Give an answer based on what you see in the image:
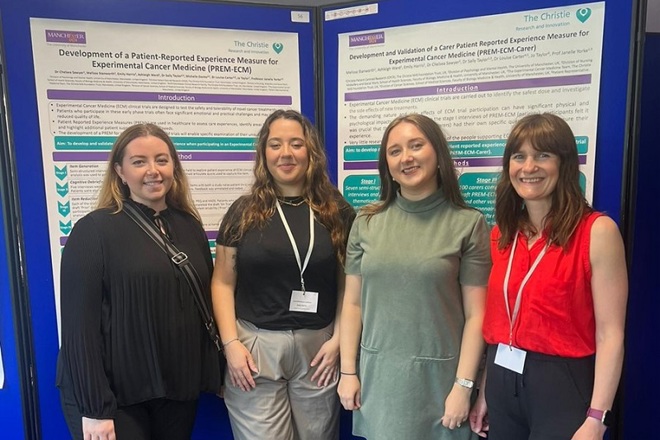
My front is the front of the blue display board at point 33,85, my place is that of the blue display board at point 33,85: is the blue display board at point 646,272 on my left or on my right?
on my left

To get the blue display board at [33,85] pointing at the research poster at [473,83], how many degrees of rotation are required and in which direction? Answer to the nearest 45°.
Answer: approximately 45° to its left

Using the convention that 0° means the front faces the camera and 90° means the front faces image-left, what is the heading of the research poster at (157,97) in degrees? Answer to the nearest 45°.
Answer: approximately 0°

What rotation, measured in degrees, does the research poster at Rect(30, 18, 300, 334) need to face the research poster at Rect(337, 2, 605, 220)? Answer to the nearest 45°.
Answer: approximately 45° to its left

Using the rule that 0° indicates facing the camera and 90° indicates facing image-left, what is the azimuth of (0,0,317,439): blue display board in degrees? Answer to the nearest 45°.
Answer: approximately 0°
